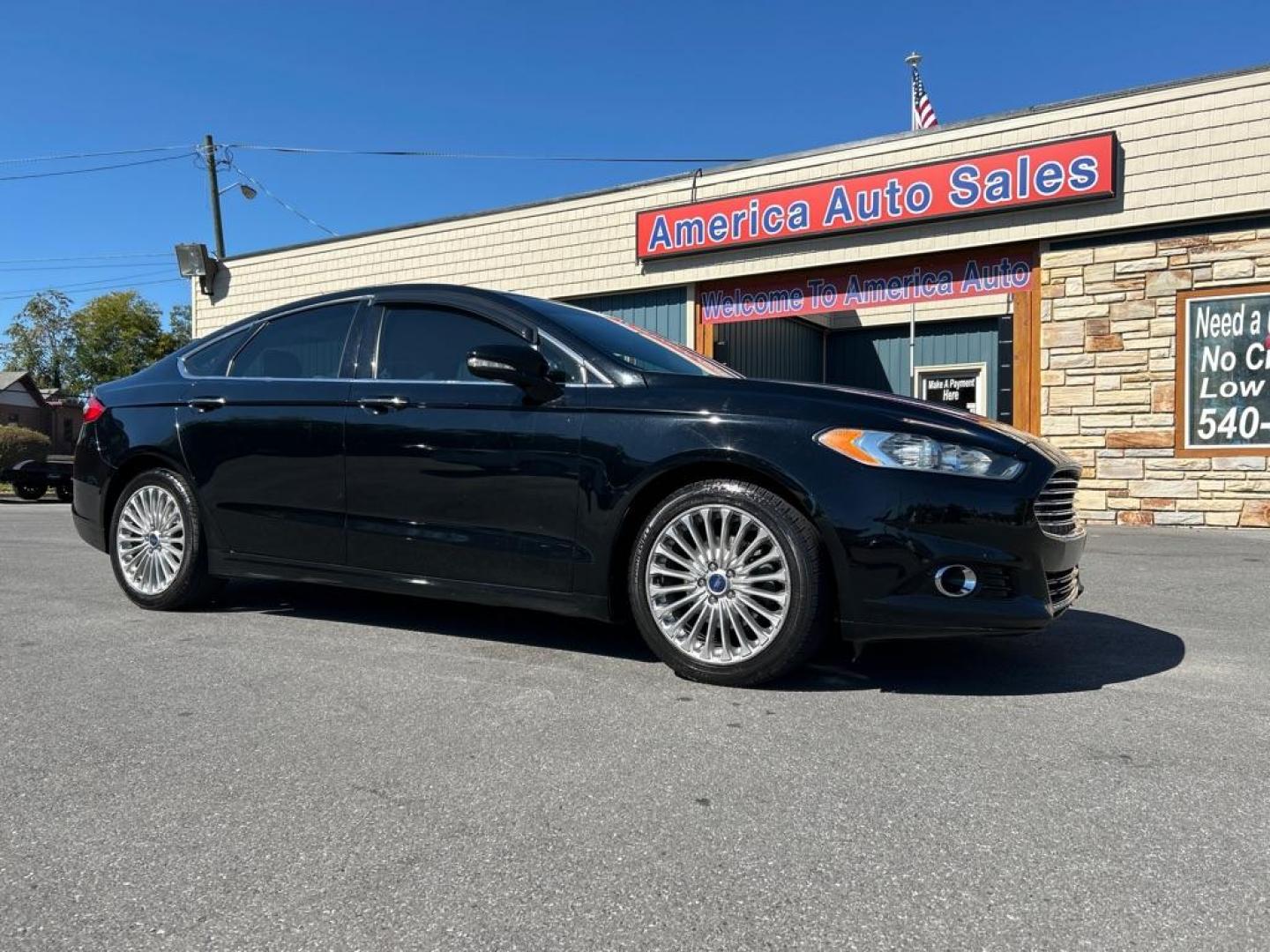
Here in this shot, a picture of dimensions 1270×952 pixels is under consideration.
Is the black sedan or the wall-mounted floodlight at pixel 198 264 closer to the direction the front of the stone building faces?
the black sedan

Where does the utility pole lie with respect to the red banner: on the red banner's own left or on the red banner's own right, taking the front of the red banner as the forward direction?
on the red banner's own right

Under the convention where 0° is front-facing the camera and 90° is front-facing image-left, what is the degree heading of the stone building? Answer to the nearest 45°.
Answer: approximately 45°

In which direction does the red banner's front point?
toward the camera

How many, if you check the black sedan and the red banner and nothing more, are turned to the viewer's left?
0

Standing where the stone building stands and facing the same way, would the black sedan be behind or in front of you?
in front

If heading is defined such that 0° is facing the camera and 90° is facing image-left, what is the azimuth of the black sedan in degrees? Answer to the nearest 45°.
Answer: approximately 315°

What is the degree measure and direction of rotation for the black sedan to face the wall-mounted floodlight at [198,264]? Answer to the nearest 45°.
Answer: approximately 180°

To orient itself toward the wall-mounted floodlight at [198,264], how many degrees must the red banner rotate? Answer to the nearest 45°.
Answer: approximately 90° to its right

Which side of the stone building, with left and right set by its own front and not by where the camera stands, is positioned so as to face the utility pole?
right
